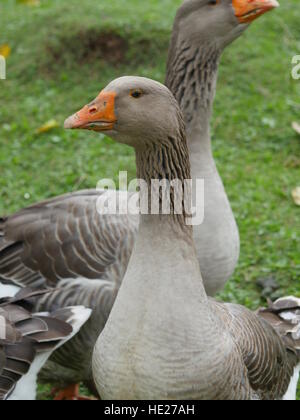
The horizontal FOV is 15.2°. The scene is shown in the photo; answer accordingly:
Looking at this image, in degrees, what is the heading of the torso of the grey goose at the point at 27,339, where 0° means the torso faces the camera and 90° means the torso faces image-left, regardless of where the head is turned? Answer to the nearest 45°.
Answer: approximately 90°

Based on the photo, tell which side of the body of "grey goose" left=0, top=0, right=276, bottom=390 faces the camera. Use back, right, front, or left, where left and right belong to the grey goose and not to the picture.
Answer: right

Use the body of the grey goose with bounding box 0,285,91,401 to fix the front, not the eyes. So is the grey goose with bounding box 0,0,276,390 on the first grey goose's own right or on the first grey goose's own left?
on the first grey goose's own right

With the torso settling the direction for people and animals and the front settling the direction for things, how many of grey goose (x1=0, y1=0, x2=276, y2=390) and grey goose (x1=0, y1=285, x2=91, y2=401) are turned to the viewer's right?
1

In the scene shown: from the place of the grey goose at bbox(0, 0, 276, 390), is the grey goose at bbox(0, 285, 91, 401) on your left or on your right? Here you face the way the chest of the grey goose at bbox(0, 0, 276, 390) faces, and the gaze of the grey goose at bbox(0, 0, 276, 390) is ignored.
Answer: on your right
